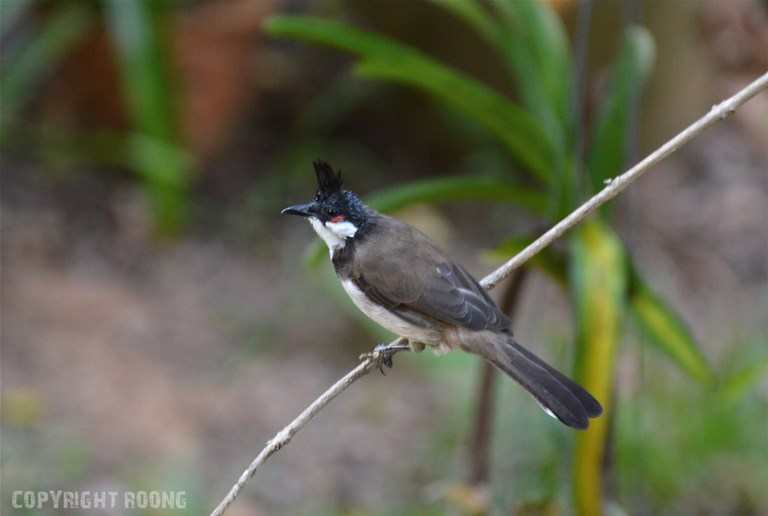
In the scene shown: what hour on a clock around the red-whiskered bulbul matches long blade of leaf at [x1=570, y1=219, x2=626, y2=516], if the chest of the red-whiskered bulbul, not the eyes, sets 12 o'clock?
The long blade of leaf is roughly at 5 o'clock from the red-whiskered bulbul.

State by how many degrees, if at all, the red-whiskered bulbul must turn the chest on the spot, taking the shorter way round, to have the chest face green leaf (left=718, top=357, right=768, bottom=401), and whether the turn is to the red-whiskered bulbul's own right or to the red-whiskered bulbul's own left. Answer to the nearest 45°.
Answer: approximately 135° to the red-whiskered bulbul's own right

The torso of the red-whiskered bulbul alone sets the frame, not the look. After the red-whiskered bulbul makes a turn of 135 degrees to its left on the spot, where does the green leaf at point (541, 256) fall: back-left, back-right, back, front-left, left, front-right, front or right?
left

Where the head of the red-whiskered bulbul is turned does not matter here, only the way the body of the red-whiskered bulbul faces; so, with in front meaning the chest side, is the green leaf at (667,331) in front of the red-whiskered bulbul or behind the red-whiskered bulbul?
behind

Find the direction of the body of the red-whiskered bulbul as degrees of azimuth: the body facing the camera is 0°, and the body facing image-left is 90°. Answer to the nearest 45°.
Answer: approximately 90°

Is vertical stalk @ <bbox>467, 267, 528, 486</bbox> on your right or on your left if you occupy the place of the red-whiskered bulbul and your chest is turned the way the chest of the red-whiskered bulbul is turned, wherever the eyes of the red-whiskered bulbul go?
on your right
